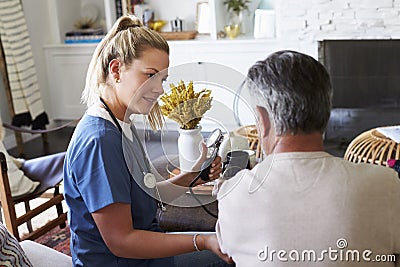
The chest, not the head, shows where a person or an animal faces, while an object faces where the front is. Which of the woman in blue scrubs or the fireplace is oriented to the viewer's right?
the woman in blue scrubs

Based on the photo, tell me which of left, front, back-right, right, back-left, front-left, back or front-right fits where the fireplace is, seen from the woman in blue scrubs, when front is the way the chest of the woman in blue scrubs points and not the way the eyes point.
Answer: front-left

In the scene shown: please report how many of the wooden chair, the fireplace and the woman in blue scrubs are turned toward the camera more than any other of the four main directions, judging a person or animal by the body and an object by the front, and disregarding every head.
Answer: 1

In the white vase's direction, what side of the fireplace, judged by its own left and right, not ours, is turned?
front

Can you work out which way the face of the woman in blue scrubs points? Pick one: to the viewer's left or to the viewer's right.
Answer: to the viewer's right

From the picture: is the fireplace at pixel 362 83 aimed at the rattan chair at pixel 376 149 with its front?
yes

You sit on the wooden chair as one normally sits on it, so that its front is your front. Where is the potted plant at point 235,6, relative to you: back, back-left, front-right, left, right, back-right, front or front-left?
front

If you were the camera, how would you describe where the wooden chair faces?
facing away from the viewer and to the right of the viewer

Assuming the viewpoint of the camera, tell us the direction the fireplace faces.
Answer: facing the viewer

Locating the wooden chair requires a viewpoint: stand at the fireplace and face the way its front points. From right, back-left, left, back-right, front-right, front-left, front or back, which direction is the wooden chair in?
front-right

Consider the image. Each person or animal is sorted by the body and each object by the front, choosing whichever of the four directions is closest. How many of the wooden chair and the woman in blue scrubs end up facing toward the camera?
0

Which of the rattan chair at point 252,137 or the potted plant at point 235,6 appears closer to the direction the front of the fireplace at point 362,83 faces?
the rattan chair

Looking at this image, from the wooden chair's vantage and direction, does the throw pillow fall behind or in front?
behind

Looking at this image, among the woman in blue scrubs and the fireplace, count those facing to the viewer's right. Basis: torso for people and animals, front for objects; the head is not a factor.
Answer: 1
